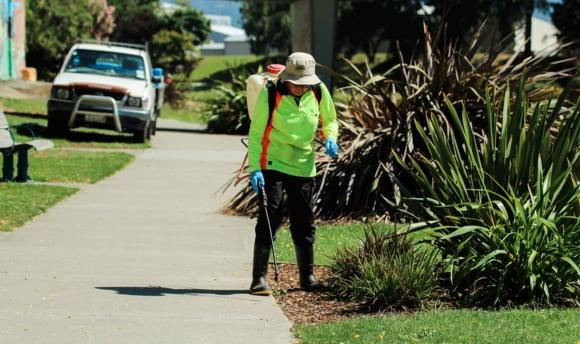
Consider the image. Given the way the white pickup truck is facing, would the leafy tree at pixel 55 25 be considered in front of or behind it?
behind

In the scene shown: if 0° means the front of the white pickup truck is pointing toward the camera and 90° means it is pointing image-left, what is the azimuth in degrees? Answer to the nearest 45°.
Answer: approximately 0°

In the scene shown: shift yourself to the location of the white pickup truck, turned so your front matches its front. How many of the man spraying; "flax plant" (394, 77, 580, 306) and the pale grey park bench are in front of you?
3

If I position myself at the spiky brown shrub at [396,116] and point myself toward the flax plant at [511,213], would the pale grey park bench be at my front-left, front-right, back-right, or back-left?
back-right

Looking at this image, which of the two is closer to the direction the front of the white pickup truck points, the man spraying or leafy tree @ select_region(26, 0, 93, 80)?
the man spraying

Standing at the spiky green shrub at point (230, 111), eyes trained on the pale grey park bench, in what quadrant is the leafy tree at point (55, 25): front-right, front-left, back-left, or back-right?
back-right

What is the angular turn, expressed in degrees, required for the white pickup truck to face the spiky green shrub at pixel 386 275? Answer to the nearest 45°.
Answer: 0° — it already faces it

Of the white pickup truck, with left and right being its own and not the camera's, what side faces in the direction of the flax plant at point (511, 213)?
front

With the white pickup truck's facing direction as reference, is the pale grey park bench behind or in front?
in front

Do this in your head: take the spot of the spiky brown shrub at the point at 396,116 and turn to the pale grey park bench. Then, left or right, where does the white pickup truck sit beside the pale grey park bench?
right

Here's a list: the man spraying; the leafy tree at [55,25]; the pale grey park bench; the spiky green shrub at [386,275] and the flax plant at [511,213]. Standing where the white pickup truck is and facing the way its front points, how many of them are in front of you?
4
